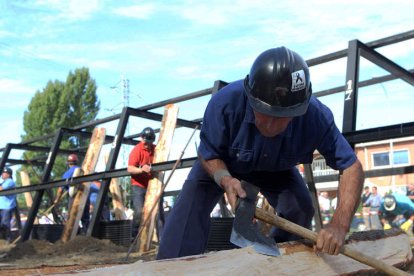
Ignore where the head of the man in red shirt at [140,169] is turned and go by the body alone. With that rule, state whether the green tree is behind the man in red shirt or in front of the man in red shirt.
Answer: behind

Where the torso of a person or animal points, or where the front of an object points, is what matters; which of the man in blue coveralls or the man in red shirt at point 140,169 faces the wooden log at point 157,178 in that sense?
the man in red shirt

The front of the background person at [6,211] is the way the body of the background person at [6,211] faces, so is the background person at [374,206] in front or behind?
behind

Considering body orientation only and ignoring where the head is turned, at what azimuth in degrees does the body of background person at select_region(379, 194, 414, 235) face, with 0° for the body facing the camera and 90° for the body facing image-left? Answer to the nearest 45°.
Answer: approximately 45°

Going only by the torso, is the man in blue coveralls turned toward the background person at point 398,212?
no

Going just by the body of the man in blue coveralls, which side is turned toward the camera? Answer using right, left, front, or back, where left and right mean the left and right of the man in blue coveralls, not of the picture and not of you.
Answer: front

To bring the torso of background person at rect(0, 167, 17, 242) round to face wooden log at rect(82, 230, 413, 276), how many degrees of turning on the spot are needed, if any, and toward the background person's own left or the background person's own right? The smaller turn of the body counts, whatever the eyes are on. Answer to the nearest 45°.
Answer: approximately 90° to the background person's own left

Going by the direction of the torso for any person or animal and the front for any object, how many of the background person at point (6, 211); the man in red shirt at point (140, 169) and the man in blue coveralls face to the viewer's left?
1

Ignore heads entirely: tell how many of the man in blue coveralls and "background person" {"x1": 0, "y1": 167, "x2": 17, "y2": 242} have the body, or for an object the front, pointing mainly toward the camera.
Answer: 1

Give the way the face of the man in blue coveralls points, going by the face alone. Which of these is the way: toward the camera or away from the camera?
toward the camera

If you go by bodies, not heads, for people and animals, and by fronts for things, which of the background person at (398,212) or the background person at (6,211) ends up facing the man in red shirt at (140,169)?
the background person at (398,212)

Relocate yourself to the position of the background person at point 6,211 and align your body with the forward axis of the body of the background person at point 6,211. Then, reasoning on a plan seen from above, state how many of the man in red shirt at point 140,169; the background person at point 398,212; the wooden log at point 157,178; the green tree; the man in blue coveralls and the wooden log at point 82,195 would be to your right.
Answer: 1

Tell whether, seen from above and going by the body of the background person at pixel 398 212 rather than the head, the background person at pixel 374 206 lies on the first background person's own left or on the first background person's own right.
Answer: on the first background person's own right

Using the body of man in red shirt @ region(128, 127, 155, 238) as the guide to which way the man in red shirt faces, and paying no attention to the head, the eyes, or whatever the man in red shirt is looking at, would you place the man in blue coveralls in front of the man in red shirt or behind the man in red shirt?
in front

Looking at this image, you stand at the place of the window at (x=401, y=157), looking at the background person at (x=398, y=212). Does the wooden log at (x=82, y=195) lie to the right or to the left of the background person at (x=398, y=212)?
right
